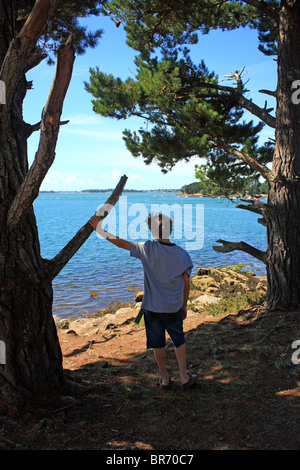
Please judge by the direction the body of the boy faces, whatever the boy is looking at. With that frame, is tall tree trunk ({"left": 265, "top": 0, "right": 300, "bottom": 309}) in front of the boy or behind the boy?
in front

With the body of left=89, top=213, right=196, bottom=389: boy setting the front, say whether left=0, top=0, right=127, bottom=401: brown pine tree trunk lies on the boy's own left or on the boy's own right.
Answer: on the boy's own left

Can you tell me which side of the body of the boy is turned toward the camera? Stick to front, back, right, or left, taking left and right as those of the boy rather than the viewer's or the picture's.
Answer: back

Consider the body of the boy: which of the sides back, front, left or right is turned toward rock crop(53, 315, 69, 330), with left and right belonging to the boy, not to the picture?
front

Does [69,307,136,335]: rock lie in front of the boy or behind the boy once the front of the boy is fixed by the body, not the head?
in front

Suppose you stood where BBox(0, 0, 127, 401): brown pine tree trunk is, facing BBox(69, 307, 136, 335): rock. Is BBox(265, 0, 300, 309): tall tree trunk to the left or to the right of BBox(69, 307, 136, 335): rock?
right

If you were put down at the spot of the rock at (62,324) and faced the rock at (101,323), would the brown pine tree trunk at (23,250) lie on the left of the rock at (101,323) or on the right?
right

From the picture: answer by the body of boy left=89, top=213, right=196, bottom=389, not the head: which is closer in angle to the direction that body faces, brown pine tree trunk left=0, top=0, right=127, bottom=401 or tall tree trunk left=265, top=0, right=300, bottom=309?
the tall tree trunk
